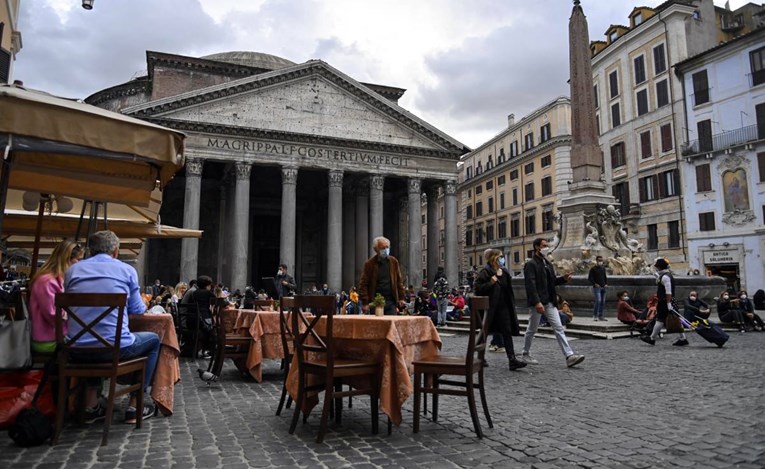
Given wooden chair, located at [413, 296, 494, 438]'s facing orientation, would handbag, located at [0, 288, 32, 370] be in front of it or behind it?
in front

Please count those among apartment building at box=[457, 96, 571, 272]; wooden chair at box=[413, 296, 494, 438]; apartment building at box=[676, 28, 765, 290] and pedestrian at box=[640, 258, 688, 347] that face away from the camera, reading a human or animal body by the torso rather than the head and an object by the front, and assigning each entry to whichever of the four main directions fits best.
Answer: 0

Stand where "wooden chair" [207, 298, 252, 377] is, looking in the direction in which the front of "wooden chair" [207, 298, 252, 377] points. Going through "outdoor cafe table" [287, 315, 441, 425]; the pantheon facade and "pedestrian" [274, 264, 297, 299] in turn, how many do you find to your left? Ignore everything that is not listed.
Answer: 2

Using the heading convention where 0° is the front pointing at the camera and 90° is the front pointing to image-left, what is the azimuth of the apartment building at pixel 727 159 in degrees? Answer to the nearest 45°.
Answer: approximately 45°

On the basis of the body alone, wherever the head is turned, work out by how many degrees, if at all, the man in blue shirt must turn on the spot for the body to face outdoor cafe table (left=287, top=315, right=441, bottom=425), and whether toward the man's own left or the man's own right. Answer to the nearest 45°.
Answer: approximately 90° to the man's own right

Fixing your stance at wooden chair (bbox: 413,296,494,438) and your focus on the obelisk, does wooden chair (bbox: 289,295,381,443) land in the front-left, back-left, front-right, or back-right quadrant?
back-left
